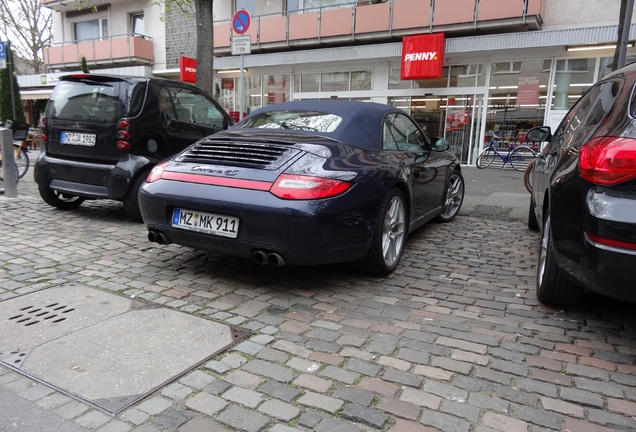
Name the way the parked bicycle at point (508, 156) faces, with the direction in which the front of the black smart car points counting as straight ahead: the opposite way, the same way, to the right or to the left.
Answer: to the left

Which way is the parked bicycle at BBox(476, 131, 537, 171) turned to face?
to the viewer's left

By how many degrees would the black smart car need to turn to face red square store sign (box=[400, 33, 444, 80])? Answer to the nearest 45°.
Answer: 0° — it already faces it

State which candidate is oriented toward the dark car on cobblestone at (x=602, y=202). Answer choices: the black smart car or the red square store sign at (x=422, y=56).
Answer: the red square store sign

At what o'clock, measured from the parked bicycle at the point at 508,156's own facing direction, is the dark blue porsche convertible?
The dark blue porsche convertible is roughly at 9 o'clock from the parked bicycle.

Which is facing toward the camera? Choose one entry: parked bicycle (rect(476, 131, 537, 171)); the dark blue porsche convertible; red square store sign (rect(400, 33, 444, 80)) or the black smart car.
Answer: the red square store sign

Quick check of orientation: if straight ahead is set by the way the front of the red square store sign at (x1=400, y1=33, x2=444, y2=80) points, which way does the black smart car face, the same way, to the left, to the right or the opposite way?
the opposite way

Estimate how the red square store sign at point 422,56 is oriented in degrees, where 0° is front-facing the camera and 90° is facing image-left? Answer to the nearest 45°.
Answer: approximately 0°

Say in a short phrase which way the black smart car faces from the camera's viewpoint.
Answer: facing away from the viewer and to the right of the viewer

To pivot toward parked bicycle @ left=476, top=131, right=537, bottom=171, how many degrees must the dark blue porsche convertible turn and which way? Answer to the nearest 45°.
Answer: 0° — it already faces it

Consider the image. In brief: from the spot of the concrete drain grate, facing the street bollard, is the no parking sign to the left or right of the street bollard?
right

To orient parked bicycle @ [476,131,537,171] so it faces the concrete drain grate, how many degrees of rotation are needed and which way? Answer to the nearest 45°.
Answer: approximately 90° to its left
